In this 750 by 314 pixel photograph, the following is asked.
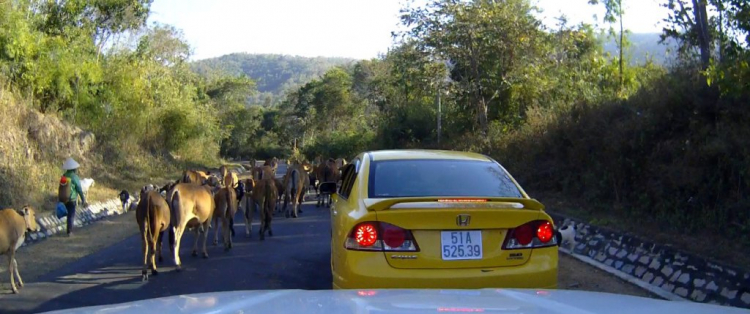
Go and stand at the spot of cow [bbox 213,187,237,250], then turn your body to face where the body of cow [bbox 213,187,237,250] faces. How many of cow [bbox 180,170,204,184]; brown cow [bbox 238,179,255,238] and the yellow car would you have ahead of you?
2

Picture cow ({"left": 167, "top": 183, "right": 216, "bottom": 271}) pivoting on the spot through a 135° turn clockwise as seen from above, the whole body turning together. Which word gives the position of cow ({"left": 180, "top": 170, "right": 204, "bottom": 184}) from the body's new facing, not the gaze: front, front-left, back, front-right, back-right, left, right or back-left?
back

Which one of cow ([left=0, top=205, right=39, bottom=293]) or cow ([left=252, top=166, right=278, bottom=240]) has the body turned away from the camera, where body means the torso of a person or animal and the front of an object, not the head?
cow ([left=252, top=166, right=278, bottom=240])

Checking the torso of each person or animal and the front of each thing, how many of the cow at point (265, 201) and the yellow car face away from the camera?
2

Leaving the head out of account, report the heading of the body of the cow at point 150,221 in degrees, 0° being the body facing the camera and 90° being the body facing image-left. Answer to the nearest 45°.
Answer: approximately 180°

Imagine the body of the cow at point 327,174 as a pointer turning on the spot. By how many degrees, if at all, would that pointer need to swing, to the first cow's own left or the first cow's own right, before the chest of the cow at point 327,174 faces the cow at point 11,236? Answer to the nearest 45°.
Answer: approximately 180°

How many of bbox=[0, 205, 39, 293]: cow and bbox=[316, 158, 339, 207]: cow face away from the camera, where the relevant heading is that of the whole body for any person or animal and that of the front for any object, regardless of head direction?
1

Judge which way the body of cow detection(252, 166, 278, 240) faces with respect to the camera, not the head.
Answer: away from the camera

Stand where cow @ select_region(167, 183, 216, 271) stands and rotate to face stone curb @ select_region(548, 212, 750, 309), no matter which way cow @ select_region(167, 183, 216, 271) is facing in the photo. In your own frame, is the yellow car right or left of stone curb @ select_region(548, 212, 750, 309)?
right

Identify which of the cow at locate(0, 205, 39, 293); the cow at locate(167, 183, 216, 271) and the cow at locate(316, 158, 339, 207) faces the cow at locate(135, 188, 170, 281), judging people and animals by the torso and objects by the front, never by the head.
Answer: the cow at locate(0, 205, 39, 293)

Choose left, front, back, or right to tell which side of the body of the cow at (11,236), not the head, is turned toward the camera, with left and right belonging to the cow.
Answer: right

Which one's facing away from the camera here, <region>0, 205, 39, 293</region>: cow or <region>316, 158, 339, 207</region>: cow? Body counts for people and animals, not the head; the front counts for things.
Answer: <region>316, 158, 339, 207</region>: cow

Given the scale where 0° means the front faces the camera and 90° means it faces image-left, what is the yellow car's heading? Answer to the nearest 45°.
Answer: approximately 180°

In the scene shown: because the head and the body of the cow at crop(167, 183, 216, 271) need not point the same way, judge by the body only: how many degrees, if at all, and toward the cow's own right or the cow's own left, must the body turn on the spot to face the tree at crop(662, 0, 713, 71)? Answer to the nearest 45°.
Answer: approximately 45° to the cow's own right

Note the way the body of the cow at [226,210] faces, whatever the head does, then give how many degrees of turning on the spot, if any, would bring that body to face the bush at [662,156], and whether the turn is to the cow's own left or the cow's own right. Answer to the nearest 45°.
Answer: approximately 90° to the cow's own right

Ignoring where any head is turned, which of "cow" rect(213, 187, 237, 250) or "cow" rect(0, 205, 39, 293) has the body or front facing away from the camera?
"cow" rect(213, 187, 237, 250)
